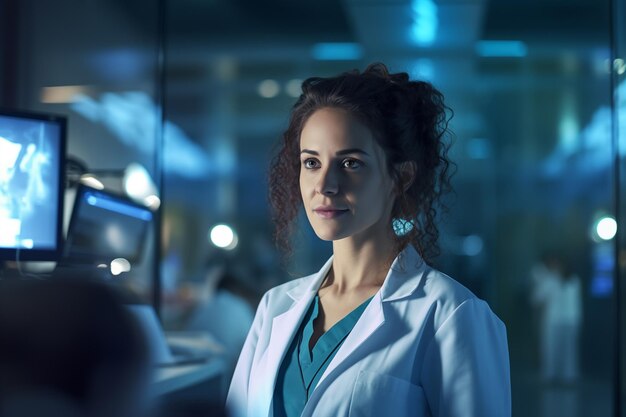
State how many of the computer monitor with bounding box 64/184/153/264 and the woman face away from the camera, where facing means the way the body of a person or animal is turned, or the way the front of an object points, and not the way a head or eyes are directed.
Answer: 0

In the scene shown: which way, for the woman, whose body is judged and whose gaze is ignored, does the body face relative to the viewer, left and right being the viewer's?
facing the viewer and to the left of the viewer

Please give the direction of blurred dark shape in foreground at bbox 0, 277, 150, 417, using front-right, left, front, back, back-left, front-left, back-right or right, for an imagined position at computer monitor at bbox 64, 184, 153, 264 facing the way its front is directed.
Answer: front-right

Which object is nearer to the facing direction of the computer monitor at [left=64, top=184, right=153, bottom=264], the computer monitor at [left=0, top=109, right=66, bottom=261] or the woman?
the woman

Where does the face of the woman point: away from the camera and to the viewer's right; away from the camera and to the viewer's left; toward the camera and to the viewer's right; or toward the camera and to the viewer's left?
toward the camera and to the viewer's left

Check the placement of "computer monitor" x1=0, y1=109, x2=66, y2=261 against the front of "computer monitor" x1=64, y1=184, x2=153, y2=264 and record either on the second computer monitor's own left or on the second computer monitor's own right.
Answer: on the second computer monitor's own right

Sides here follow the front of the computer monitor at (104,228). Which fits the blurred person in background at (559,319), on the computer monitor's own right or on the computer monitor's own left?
on the computer monitor's own left

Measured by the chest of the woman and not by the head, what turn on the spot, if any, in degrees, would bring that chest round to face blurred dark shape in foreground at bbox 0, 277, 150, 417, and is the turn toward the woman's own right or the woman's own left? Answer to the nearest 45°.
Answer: approximately 45° to the woman's own left

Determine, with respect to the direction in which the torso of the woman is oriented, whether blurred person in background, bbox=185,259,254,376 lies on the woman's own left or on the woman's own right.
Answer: on the woman's own right
